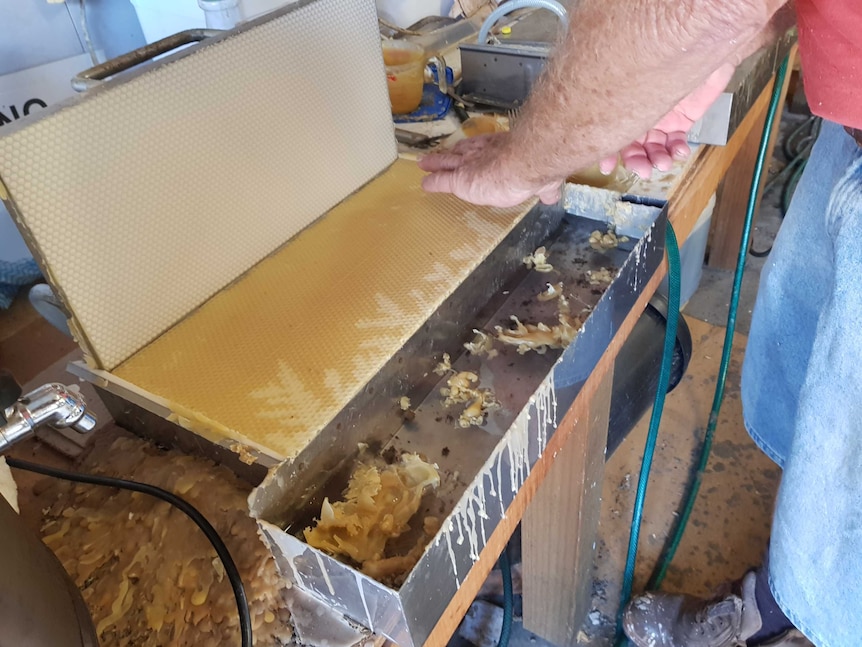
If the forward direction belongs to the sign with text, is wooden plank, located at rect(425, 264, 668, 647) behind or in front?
in front

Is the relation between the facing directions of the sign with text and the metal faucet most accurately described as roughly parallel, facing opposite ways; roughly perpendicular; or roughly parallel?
roughly perpendicular

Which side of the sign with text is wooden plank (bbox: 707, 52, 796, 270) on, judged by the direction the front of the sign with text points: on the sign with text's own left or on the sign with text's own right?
on the sign with text's own left

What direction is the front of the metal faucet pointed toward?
to the viewer's right

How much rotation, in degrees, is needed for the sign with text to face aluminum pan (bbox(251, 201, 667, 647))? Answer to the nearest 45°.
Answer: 0° — it already faces it

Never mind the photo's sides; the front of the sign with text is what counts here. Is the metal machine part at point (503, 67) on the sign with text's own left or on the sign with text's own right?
on the sign with text's own left

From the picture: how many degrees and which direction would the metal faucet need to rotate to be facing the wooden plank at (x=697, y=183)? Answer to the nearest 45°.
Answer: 0° — it already faces it

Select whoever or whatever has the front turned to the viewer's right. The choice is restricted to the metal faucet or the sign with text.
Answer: the metal faucet

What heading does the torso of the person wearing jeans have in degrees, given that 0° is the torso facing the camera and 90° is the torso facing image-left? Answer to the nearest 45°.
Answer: approximately 90°
